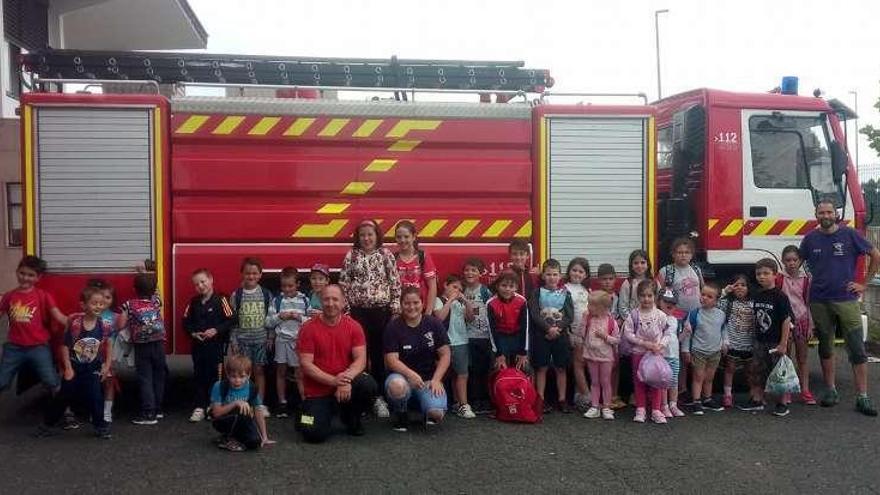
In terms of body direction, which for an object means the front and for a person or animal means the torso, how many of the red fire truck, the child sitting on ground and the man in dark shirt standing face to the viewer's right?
1

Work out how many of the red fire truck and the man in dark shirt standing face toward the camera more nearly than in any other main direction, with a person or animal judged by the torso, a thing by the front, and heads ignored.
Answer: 1

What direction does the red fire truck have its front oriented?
to the viewer's right

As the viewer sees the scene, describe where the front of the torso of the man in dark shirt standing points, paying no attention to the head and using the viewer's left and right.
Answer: facing the viewer

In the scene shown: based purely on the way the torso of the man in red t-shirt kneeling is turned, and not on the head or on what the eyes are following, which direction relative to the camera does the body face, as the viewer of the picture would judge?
toward the camera

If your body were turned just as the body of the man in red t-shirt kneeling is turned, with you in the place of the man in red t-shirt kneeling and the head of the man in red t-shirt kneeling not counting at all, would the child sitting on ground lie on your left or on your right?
on your right

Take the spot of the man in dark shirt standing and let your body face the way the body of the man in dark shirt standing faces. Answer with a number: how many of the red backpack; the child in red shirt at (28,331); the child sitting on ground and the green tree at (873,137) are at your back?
1

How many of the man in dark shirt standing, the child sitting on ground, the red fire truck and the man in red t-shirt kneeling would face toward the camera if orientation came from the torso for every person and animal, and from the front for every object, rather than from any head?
3

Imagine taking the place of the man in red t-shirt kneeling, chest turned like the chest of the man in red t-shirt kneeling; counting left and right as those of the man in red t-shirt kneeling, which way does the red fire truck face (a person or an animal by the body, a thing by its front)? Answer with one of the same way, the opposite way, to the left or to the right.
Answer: to the left

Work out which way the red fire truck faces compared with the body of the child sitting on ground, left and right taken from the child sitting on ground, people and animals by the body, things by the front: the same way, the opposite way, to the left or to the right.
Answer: to the left

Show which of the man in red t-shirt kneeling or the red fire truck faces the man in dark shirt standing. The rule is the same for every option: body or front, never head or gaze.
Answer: the red fire truck
